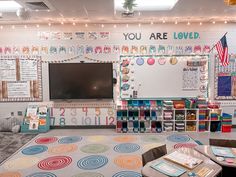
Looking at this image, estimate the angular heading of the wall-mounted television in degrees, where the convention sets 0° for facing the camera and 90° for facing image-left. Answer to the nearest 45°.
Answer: approximately 0°

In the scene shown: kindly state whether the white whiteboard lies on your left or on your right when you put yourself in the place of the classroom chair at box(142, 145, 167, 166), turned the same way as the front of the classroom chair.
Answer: on your left

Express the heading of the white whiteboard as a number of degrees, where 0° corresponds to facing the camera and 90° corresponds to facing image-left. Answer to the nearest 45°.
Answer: approximately 0°

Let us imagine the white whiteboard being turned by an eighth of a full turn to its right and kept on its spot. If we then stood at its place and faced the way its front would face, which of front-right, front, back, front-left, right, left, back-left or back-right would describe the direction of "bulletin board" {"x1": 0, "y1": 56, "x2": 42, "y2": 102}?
front-right

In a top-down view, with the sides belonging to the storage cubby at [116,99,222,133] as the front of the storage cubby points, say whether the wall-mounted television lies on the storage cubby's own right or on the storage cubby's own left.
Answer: on the storage cubby's own right

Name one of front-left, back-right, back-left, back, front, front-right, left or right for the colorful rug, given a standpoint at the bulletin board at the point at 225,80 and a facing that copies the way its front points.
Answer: front-right

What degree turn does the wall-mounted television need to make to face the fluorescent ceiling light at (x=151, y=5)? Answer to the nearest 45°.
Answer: approximately 45° to its left

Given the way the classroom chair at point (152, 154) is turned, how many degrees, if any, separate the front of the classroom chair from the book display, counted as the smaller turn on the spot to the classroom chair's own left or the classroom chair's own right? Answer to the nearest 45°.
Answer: approximately 180°

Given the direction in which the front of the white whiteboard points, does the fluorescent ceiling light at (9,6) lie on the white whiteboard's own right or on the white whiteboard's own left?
on the white whiteboard's own right

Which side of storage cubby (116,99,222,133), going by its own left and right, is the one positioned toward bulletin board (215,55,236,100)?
left
